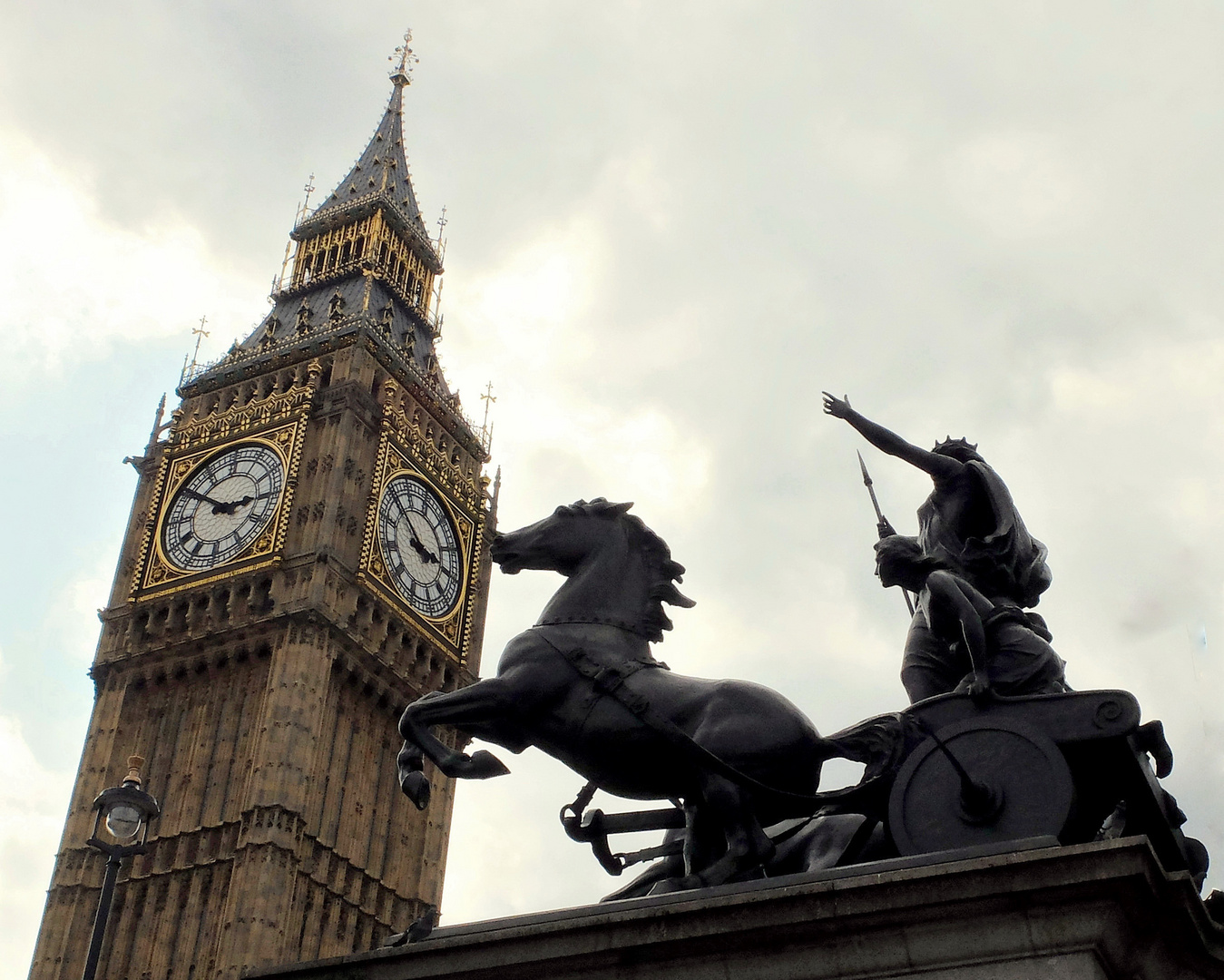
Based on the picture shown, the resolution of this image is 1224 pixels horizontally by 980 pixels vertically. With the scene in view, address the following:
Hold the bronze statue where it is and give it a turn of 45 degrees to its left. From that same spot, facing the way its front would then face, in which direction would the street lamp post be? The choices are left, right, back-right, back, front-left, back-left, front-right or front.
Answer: right

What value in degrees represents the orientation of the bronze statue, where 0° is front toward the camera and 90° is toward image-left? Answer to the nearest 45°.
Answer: approximately 90°
